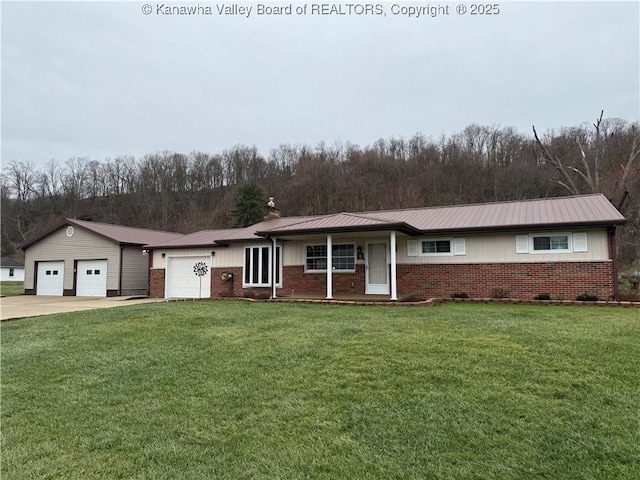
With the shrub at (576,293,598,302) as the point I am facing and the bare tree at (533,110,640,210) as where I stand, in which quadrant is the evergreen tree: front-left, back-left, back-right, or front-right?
front-right

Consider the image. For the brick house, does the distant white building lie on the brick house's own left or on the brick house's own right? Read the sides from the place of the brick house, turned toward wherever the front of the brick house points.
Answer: on the brick house's own right

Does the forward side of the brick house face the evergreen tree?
no

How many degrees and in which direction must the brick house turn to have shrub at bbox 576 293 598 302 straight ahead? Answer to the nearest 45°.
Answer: approximately 90° to its left

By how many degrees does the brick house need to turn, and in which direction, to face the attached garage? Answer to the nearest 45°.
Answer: approximately 90° to its right

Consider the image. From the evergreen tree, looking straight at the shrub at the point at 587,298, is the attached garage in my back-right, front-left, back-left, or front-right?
front-right

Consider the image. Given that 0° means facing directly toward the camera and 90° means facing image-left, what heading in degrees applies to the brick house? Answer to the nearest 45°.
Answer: approximately 0°

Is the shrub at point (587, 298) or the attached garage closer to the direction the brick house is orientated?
the shrub

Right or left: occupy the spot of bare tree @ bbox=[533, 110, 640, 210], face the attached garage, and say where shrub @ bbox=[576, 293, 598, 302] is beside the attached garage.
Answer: left

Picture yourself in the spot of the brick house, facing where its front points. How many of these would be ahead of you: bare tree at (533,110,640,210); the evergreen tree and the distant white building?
0

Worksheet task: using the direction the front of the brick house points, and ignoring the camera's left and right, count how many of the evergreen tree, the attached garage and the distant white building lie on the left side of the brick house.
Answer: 0

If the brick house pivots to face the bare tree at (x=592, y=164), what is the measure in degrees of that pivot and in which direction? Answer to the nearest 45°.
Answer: approximately 135° to its left

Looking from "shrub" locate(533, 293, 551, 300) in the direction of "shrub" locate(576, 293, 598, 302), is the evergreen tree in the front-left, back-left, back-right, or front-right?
back-left
